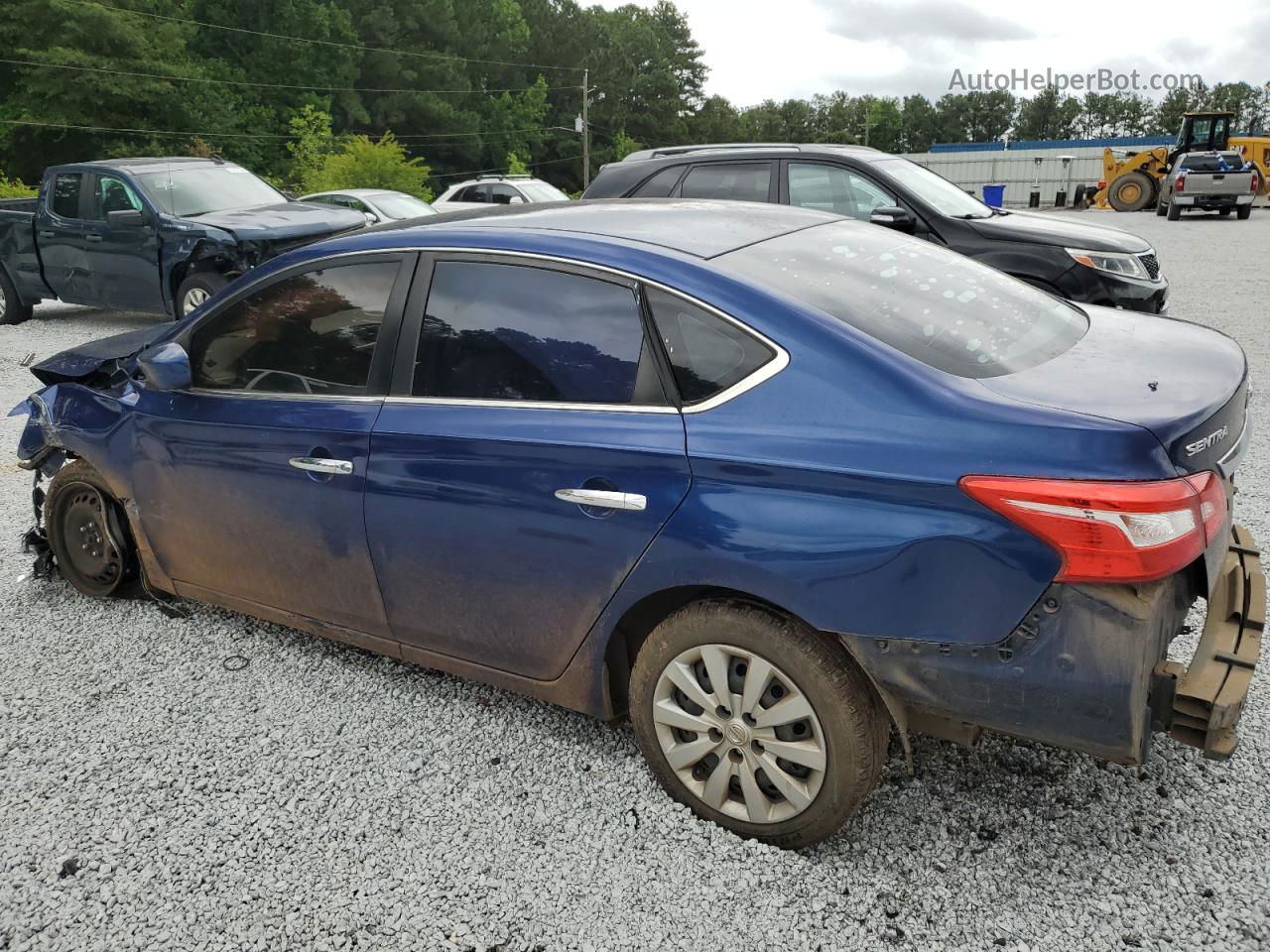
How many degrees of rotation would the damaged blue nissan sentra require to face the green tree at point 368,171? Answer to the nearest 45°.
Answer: approximately 45° to its right

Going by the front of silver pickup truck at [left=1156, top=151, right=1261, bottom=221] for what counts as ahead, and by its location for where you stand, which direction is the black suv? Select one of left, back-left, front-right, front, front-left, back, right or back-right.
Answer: back

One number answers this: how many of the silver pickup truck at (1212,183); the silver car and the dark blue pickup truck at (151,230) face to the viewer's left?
0

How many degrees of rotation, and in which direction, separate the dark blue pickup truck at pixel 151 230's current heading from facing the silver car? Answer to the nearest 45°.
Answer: approximately 90° to its left

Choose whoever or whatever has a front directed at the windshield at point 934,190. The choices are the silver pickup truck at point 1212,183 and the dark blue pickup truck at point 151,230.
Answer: the dark blue pickup truck

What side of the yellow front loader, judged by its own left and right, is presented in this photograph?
left

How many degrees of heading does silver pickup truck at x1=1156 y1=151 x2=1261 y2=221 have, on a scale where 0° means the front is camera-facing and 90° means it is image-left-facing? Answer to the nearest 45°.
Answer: approximately 180°

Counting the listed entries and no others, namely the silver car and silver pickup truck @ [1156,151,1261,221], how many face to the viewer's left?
0

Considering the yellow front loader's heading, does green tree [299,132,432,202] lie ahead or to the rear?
ahead

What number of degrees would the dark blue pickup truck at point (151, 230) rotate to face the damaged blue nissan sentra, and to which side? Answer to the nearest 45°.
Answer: approximately 45° to its right

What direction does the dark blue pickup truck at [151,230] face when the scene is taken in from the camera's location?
facing the viewer and to the right of the viewer

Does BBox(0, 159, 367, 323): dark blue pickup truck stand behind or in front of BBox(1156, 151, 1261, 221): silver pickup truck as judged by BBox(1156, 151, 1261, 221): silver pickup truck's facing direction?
behind

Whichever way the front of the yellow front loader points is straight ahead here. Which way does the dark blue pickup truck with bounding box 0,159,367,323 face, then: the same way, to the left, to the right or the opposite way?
the opposite way

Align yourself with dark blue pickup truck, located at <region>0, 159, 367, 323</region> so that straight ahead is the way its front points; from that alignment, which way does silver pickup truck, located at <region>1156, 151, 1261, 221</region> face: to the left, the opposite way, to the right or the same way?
to the left

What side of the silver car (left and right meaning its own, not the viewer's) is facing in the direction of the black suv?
front

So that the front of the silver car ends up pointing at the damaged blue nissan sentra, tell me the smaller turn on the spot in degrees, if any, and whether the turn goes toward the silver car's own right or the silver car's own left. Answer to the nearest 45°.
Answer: approximately 45° to the silver car's own right

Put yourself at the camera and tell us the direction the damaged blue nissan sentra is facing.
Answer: facing away from the viewer and to the left of the viewer

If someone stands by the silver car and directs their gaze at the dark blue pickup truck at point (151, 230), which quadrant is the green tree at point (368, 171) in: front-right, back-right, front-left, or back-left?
back-right
